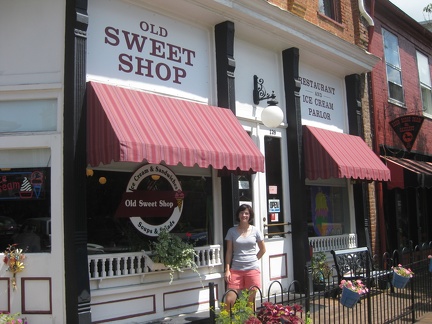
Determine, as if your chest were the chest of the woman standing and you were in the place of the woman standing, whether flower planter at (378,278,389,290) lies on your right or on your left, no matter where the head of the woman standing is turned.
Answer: on your left

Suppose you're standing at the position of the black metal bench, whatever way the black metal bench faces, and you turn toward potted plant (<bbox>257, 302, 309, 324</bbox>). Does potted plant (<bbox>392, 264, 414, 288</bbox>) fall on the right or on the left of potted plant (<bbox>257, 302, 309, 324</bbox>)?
left

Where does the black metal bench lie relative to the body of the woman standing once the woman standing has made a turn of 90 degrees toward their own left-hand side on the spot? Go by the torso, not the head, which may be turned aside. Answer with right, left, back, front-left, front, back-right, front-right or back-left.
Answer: front-left

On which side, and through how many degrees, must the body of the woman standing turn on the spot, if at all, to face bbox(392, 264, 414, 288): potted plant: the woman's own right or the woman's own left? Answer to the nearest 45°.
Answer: approximately 90° to the woman's own left

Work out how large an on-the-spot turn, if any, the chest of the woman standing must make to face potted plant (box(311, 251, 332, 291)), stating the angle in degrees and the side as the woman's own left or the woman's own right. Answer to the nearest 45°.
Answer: approximately 135° to the woman's own left

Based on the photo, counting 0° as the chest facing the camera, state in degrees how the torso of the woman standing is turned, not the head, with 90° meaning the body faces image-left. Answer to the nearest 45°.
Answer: approximately 0°

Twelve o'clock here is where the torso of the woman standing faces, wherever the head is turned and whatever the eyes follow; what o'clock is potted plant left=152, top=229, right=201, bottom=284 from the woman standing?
The potted plant is roughly at 3 o'clock from the woman standing.

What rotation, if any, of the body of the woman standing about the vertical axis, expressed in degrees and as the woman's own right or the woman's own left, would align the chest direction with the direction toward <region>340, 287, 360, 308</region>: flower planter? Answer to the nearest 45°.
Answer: approximately 45° to the woman's own left

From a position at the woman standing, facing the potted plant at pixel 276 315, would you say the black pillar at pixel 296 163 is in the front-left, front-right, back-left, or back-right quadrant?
back-left

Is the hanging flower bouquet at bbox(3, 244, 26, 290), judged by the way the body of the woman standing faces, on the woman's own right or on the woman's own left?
on the woman's own right

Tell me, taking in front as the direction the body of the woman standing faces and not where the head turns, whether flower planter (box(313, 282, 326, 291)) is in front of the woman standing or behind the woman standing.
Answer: behind
